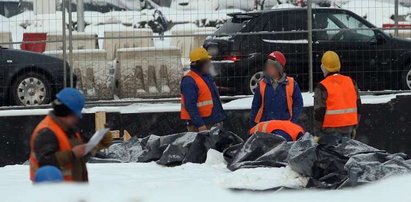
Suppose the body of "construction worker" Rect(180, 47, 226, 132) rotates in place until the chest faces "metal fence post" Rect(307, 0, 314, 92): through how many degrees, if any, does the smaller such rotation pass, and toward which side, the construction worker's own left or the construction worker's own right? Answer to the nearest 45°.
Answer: approximately 90° to the construction worker's own left

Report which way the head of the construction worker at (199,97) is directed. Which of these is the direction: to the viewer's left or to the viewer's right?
to the viewer's right

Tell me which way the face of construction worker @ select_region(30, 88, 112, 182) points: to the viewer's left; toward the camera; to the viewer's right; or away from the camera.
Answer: to the viewer's right

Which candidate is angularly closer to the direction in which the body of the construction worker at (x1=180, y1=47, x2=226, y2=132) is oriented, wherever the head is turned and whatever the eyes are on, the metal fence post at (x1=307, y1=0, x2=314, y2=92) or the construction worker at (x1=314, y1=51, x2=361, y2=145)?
the construction worker

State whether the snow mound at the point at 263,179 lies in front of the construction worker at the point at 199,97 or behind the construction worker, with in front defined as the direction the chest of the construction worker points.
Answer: in front
